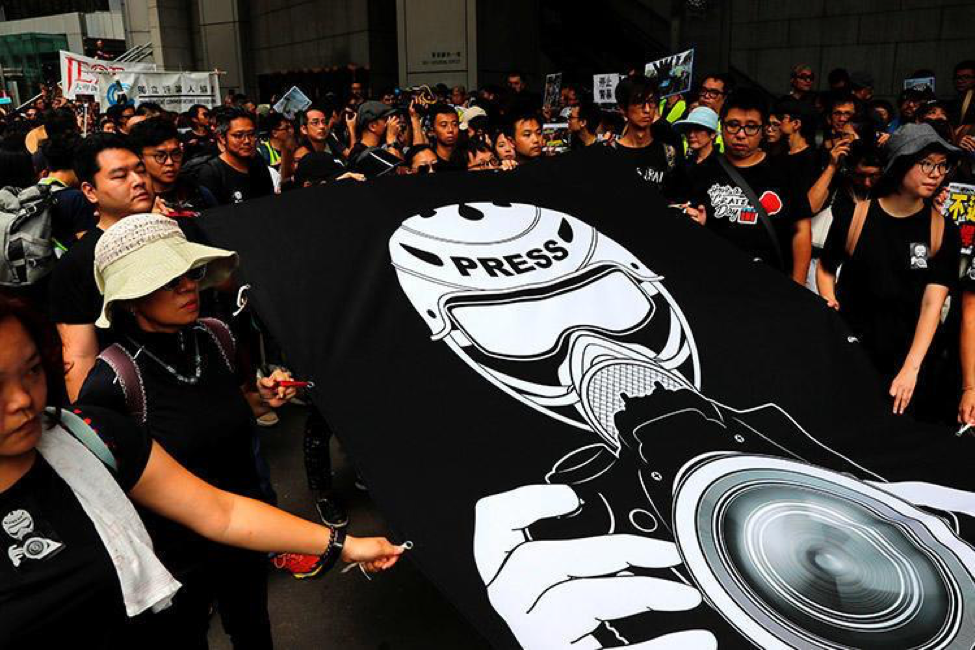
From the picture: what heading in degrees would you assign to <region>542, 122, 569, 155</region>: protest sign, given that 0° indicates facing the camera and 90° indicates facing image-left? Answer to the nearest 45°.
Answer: approximately 0°

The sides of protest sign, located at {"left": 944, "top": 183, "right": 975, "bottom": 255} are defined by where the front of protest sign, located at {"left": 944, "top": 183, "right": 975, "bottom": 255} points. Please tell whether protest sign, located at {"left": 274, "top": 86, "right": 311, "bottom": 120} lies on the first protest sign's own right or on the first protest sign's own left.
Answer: on the first protest sign's own right

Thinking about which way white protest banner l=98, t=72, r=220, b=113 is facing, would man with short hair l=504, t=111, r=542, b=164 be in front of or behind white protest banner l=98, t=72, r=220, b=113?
in front

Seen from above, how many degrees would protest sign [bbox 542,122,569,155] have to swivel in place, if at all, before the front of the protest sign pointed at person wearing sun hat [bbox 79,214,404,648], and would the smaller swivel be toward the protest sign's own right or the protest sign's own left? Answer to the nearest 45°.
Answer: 0° — it already faces them

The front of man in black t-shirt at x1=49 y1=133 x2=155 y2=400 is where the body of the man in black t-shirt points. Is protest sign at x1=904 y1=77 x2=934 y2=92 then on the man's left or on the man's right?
on the man's left

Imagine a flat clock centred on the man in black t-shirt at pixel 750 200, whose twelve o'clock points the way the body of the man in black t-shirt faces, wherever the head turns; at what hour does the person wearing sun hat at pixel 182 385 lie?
The person wearing sun hat is roughly at 1 o'clock from the man in black t-shirt.

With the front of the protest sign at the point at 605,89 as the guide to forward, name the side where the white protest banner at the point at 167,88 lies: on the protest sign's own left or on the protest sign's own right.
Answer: on the protest sign's own right
